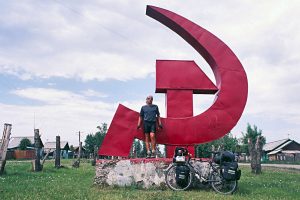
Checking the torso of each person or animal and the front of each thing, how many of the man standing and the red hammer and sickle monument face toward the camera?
2

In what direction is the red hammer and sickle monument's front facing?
toward the camera

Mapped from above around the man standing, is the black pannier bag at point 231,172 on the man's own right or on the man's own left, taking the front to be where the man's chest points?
on the man's own left

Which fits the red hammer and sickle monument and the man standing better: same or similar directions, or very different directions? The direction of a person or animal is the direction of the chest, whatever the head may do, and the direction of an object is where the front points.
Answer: same or similar directions

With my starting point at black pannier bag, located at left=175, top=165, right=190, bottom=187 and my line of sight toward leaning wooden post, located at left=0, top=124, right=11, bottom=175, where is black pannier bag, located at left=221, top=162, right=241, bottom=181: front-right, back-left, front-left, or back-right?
back-right

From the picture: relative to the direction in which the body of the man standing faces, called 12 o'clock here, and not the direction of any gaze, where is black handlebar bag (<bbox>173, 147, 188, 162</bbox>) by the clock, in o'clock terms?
The black handlebar bag is roughly at 10 o'clock from the man standing.

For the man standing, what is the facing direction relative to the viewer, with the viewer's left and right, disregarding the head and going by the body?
facing the viewer
